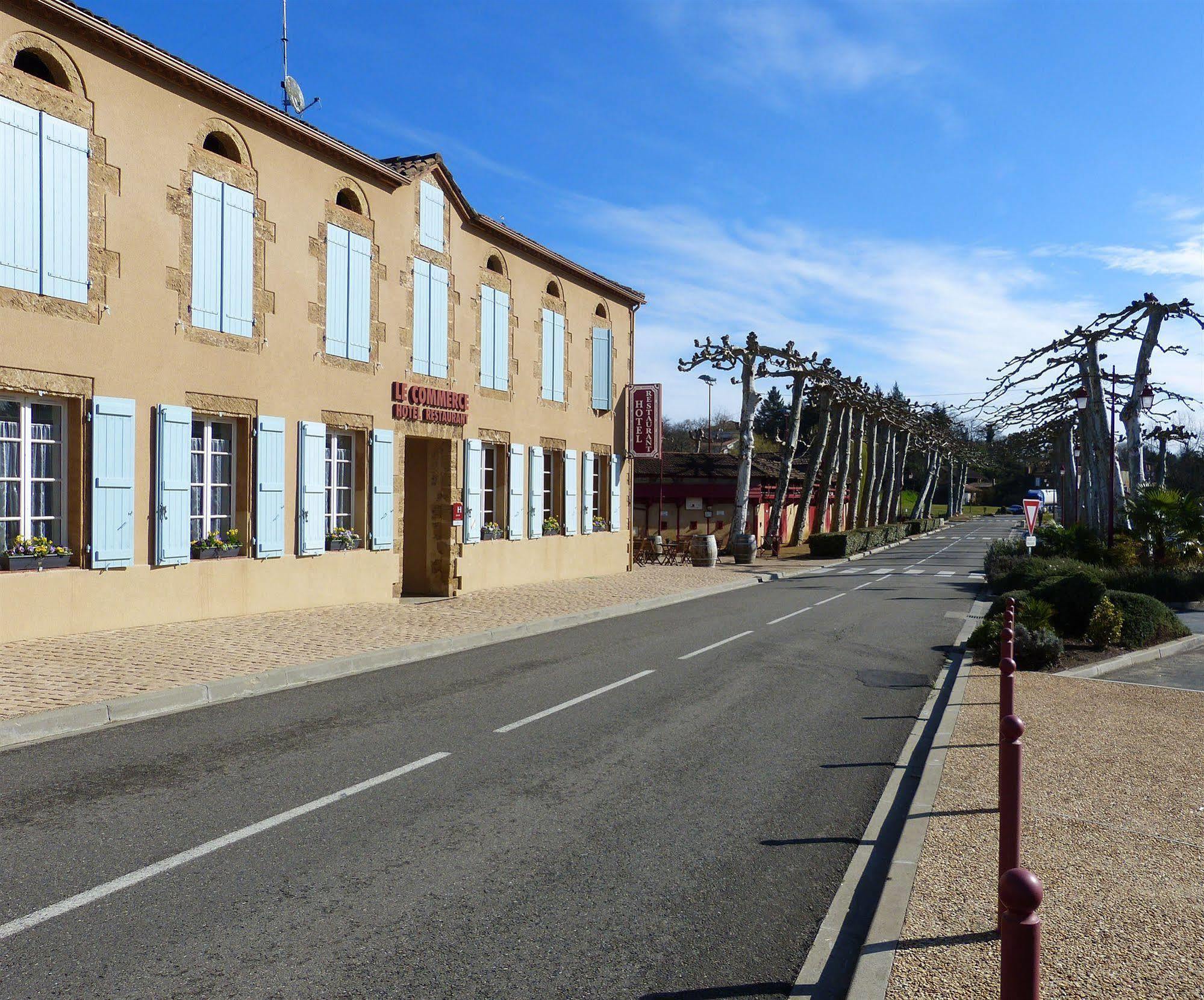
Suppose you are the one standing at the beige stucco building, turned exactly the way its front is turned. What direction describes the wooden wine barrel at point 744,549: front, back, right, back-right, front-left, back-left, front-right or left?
left

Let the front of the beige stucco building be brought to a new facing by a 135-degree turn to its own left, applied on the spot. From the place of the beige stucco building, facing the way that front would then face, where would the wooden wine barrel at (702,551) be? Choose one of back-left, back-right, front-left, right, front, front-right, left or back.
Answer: front-right

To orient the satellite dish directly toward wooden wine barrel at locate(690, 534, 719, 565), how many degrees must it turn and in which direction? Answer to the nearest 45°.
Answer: approximately 45° to its left

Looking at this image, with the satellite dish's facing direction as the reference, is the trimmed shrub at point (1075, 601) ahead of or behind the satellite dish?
ahead

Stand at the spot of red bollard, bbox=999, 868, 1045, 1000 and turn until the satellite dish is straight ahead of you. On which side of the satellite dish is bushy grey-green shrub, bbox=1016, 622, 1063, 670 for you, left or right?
right

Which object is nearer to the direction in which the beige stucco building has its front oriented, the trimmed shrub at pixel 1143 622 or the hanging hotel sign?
the trimmed shrub

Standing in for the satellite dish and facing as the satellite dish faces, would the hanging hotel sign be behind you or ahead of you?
ahead

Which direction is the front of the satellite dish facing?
to the viewer's right

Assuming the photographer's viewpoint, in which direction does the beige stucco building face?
facing the viewer and to the right of the viewer
